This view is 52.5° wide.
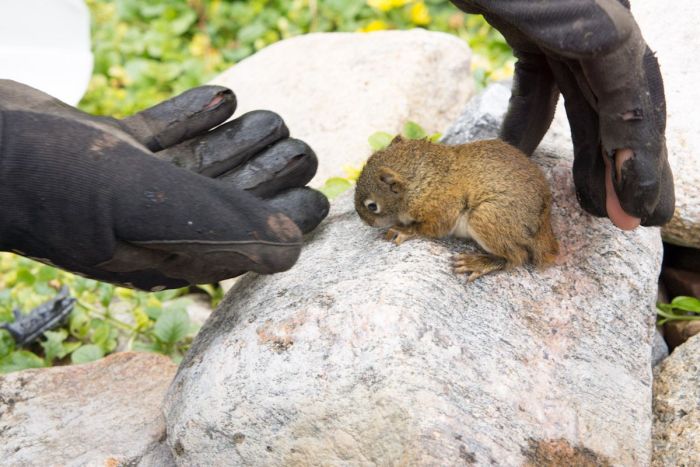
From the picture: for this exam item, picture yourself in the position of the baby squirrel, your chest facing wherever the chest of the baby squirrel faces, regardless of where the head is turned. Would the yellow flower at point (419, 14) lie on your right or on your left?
on your right

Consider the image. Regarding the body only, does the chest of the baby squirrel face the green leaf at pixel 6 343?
yes

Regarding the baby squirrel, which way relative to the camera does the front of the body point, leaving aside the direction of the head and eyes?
to the viewer's left

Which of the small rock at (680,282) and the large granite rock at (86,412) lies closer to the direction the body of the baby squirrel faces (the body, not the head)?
the large granite rock

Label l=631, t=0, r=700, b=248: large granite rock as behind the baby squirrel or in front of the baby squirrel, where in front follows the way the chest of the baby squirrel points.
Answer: behind

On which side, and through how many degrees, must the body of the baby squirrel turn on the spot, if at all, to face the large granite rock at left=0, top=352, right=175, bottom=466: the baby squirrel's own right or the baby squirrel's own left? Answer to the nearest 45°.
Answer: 0° — it already faces it

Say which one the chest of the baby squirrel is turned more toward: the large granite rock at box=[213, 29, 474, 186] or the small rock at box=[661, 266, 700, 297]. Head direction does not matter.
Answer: the large granite rock

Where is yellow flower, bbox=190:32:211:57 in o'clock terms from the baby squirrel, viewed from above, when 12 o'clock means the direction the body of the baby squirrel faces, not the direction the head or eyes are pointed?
The yellow flower is roughly at 2 o'clock from the baby squirrel.

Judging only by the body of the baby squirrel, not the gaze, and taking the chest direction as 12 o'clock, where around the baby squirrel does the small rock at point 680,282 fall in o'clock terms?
The small rock is roughly at 5 o'clock from the baby squirrel.

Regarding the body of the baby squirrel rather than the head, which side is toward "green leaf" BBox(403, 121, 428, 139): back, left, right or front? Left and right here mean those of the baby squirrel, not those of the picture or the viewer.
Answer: right

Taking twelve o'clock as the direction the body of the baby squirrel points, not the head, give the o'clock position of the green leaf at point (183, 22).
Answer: The green leaf is roughly at 2 o'clock from the baby squirrel.

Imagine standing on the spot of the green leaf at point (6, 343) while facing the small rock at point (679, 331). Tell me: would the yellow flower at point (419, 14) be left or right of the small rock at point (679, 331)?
left

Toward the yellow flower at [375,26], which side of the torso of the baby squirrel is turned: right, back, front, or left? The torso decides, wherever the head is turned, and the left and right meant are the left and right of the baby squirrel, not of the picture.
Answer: right

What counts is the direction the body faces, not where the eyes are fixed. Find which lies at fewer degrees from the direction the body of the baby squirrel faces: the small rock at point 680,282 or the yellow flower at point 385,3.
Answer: the yellow flower
